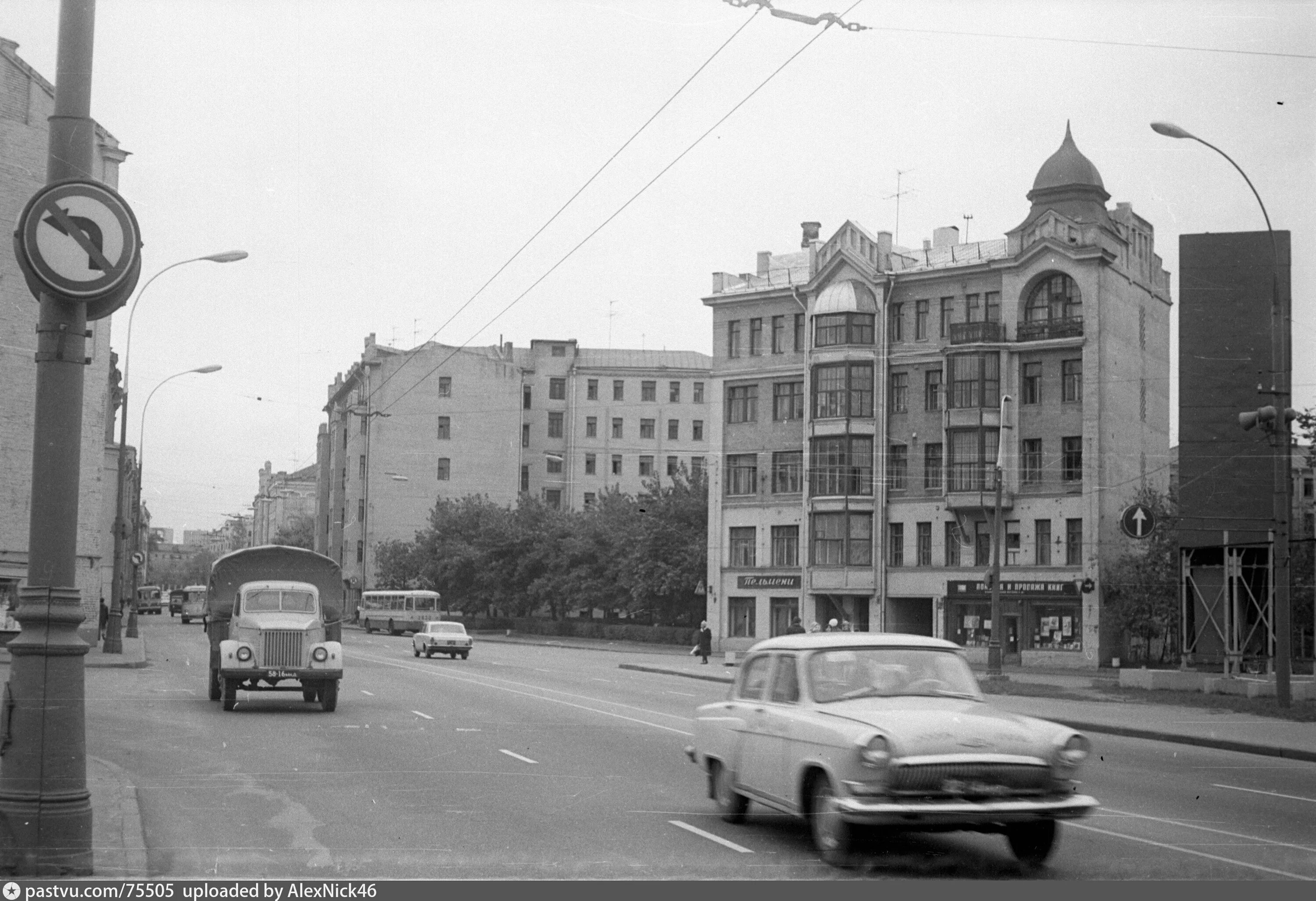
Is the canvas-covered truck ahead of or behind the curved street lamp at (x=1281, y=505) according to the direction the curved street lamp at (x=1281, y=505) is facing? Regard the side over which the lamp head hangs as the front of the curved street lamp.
ahead

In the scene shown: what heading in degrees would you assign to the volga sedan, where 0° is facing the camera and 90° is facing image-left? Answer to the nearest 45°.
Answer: approximately 315°

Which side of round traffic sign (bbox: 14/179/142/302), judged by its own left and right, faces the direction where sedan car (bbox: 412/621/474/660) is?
back

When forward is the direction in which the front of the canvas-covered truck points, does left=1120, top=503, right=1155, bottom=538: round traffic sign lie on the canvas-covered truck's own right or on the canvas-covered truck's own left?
on the canvas-covered truck's own left

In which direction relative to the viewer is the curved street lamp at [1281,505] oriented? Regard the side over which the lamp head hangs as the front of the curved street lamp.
to the viewer's left

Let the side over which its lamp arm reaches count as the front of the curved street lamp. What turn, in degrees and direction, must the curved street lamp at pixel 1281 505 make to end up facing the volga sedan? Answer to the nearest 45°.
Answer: approximately 90° to its left

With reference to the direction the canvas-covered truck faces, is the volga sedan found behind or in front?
in front

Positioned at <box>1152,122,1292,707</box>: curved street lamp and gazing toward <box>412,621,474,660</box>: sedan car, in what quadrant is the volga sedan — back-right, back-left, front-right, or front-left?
back-left

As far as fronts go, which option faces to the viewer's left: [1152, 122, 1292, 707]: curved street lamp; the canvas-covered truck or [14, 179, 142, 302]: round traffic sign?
the curved street lamp

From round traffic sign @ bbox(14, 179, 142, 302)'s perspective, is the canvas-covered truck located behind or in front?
behind

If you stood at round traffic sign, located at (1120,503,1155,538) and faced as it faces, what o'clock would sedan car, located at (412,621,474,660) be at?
The sedan car is roughly at 4 o'clock from the round traffic sign.
